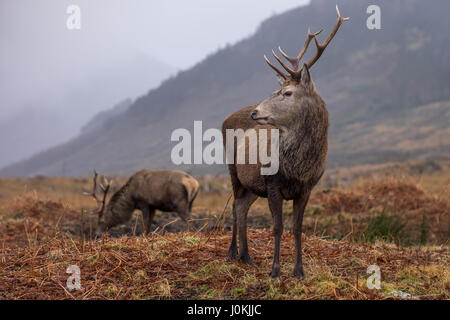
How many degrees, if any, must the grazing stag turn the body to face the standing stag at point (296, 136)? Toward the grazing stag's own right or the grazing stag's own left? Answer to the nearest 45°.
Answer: approximately 90° to the grazing stag's own left

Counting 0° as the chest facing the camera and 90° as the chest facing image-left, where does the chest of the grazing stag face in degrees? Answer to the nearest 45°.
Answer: approximately 90°

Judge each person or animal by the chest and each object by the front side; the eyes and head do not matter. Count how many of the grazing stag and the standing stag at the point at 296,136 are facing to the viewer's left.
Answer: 1

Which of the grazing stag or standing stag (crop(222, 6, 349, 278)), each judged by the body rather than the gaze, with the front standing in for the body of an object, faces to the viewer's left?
the grazing stag
